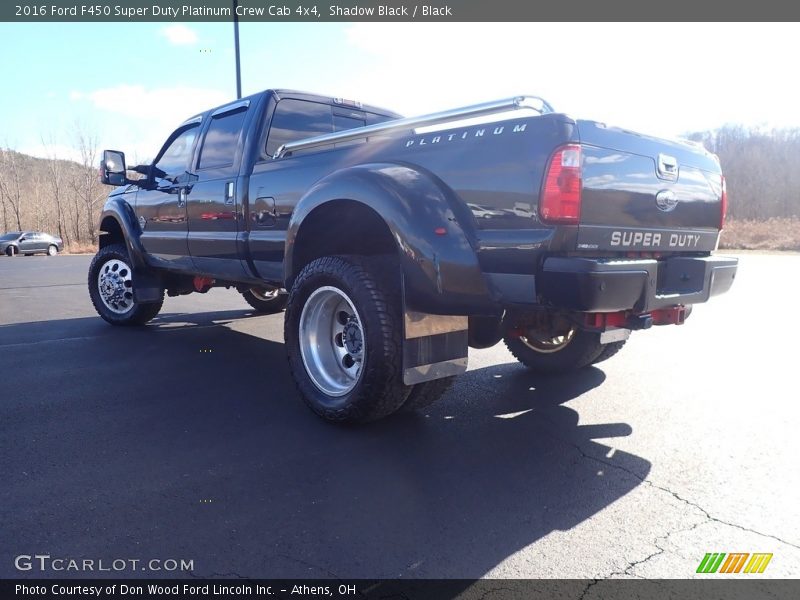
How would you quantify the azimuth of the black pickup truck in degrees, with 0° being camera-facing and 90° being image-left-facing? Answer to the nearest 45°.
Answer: approximately 135°

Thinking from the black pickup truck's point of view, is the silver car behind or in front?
in front
